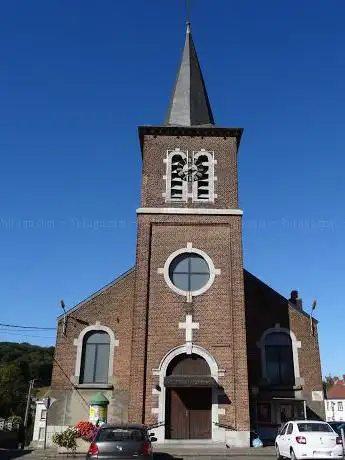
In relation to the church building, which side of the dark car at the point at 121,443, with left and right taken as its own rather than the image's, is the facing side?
front

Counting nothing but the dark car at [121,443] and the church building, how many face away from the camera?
1

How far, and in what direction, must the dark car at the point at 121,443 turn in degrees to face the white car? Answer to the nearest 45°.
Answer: approximately 90° to its right

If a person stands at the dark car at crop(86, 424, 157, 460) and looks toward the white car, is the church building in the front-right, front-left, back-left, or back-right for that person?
front-left

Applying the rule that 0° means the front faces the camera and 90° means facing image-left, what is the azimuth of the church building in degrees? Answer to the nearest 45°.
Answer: approximately 0°

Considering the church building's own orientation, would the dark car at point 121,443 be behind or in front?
in front

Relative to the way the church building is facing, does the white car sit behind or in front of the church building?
in front

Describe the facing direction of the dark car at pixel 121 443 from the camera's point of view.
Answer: facing away from the viewer

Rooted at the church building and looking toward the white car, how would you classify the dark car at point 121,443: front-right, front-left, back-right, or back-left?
front-right

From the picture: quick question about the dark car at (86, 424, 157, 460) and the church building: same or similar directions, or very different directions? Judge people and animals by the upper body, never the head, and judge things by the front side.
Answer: very different directions

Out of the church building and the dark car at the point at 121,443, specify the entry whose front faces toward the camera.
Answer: the church building
